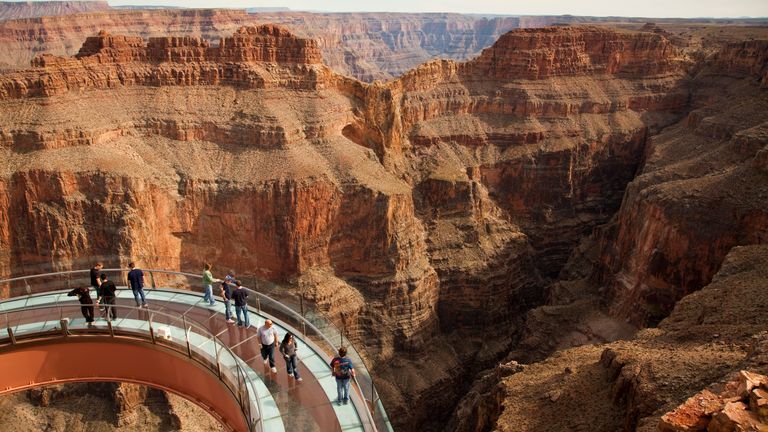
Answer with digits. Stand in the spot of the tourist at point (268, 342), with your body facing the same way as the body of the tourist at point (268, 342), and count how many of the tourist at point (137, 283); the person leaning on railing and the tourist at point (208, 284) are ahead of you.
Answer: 0

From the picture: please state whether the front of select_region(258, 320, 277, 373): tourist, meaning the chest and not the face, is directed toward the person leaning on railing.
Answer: no

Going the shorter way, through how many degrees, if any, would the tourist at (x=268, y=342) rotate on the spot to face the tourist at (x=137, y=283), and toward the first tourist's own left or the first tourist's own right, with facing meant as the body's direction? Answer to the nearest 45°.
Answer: approximately 180°

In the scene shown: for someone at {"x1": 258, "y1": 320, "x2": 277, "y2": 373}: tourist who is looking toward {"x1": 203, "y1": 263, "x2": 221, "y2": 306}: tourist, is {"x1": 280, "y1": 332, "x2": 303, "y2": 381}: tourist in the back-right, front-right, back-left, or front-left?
back-right

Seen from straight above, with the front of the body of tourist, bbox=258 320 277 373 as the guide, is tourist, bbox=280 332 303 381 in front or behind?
in front

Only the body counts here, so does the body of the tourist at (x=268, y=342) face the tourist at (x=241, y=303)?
no

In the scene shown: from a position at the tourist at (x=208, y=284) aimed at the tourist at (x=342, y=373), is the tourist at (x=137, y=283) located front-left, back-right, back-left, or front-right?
back-right

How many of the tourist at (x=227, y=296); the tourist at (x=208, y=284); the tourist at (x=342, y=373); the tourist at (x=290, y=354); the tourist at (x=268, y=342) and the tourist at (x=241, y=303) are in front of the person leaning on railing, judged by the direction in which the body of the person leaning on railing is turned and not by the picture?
0

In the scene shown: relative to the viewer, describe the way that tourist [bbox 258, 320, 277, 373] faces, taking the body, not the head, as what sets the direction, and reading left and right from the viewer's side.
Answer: facing the viewer and to the right of the viewer
